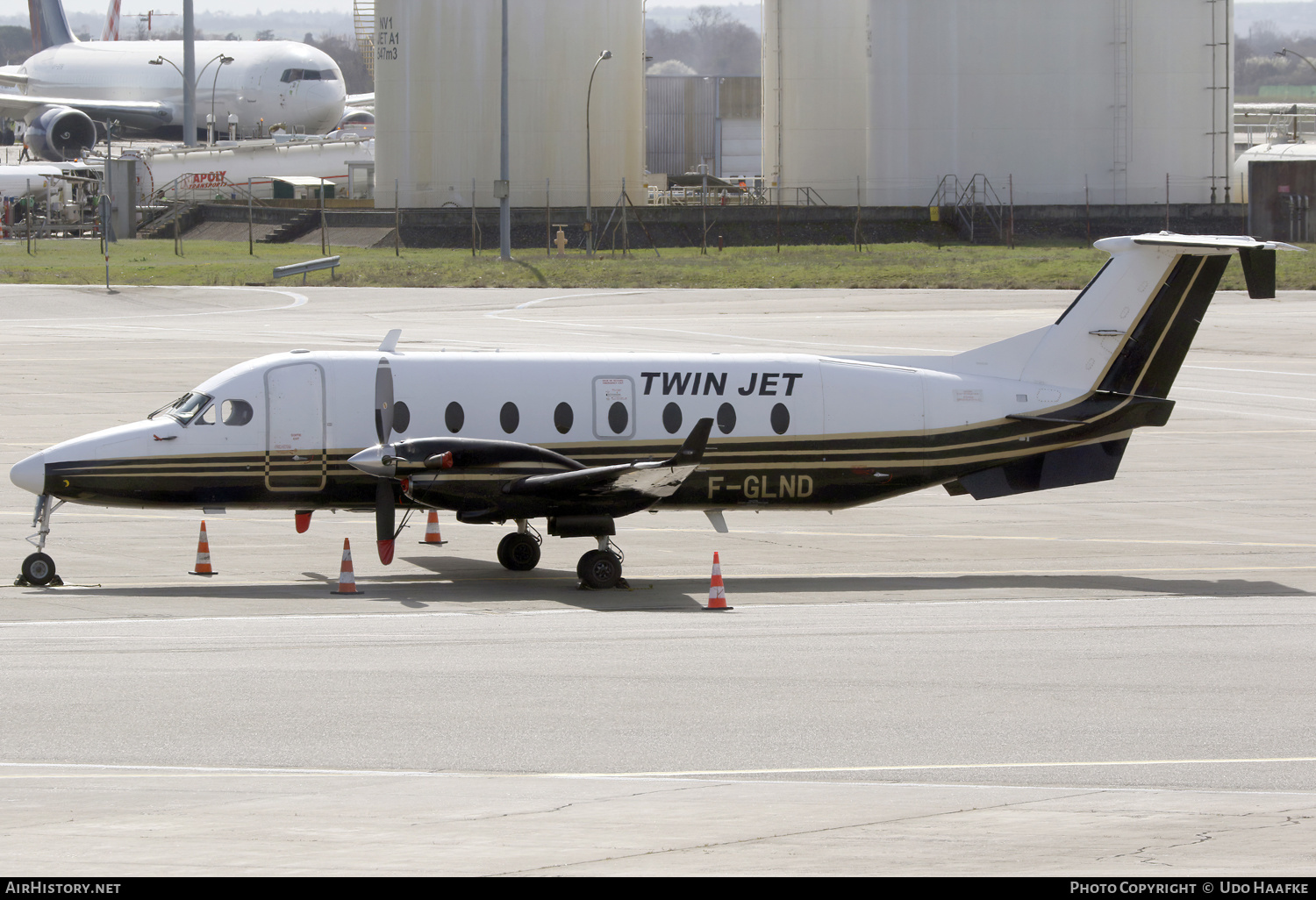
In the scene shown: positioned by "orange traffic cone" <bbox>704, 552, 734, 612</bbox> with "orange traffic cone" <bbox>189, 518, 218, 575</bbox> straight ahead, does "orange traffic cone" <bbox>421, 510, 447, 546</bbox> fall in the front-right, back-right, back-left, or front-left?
front-right

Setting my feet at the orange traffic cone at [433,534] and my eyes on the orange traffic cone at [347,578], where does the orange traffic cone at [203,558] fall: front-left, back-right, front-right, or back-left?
front-right

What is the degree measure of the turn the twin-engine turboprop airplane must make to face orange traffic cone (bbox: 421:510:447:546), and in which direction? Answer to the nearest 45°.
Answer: approximately 45° to its right

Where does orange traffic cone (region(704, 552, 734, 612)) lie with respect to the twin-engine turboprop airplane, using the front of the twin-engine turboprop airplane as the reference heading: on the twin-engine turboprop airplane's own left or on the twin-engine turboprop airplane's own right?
on the twin-engine turboprop airplane's own left

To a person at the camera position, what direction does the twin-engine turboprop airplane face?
facing to the left of the viewer

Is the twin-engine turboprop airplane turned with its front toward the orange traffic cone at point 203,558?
yes
